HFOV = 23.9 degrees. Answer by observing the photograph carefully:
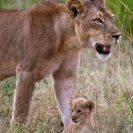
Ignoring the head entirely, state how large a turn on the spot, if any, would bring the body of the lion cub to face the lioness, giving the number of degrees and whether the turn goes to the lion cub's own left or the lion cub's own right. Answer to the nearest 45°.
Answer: approximately 90° to the lion cub's own right

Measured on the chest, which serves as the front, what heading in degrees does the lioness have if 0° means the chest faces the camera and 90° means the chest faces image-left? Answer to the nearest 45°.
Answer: approximately 270°

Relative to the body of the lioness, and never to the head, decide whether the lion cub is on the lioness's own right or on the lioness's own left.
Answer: on the lioness's own right

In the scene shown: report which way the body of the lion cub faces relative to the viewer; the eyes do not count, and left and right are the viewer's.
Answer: facing the viewer and to the left of the viewer

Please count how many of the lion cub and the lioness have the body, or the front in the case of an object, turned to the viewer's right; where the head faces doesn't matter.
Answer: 1
